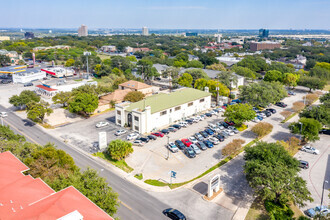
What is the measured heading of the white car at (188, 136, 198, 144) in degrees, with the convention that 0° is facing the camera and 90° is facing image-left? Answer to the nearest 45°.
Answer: approximately 315°

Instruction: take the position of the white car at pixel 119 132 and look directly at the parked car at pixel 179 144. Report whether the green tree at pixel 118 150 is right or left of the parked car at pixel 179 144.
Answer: right

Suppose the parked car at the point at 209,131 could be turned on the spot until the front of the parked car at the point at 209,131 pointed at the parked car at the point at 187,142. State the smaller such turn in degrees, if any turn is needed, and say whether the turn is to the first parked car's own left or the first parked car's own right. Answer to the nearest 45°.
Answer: approximately 90° to the first parked car's own right

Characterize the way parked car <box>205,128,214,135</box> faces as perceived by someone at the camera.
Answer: facing the viewer and to the right of the viewer

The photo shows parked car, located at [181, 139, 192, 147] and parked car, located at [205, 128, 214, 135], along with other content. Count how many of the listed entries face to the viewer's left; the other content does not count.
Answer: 0
